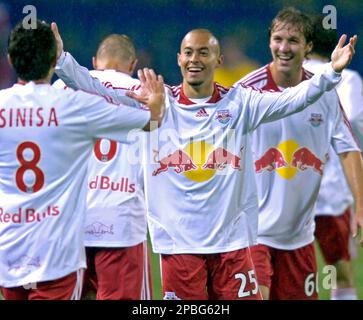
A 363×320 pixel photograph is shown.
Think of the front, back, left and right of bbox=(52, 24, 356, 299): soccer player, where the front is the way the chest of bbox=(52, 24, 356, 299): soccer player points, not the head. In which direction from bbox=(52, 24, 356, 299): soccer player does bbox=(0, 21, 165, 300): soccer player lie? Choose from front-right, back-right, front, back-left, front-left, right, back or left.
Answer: front-right

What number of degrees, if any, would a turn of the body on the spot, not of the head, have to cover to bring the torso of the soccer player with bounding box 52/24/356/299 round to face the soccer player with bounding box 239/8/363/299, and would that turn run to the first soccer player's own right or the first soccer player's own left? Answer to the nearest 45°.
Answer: approximately 135° to the first soccer player's own left

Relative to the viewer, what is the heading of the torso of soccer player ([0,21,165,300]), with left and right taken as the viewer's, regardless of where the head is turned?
facing away from the viewer

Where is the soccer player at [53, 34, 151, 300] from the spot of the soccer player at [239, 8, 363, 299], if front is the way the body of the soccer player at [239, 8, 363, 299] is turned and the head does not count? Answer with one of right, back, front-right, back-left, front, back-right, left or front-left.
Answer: right

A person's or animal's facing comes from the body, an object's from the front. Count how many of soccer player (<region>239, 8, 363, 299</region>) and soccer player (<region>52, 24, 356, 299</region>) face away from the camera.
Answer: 0

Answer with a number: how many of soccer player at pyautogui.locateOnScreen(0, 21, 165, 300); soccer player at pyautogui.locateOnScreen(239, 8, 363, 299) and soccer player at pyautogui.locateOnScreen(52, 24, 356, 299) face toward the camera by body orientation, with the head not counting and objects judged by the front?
2

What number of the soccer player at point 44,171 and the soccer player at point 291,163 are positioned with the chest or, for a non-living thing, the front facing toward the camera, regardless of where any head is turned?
1

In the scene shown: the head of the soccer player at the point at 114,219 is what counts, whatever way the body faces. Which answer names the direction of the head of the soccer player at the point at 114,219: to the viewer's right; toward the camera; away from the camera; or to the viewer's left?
away from the camera

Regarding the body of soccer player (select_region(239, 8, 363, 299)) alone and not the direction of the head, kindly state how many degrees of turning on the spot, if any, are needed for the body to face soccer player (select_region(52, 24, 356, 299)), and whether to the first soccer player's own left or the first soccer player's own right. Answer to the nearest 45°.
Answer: approximately 45° to the first soccer player's own right

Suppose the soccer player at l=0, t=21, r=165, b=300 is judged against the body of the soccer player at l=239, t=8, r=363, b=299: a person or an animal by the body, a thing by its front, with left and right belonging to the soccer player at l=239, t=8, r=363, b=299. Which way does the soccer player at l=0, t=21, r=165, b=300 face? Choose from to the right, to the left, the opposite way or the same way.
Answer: the opposite way
